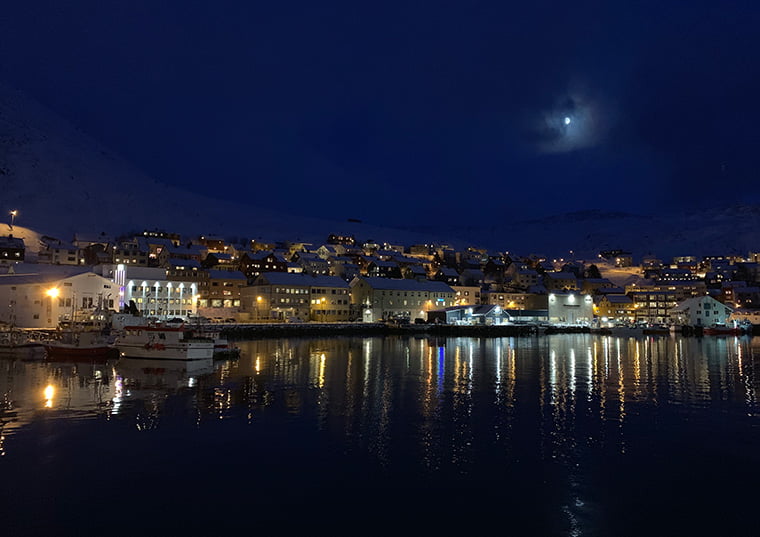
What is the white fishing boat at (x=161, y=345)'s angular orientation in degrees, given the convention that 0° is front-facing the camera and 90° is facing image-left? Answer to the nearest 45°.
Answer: approximately 90°

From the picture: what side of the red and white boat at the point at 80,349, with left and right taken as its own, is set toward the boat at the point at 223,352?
back

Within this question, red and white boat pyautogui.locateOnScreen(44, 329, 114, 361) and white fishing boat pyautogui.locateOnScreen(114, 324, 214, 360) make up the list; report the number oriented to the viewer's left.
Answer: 2

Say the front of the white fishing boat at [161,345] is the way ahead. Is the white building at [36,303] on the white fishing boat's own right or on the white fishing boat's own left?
on the white fishing boat's own right

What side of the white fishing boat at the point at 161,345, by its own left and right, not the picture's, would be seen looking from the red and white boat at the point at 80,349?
front

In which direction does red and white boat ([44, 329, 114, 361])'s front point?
to the viewer's left

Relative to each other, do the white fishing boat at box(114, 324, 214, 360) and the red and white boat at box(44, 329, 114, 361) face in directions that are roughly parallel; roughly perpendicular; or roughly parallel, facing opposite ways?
roughly parallel

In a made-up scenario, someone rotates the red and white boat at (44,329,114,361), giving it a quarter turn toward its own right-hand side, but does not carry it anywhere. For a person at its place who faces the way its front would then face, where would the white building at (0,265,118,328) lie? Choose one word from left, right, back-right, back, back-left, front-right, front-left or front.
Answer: front
